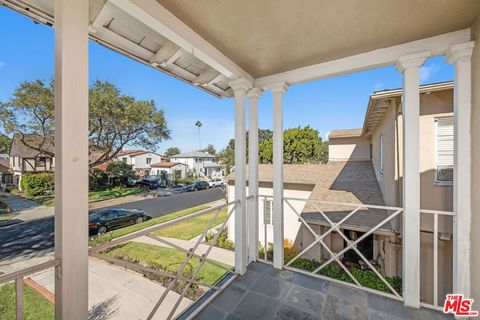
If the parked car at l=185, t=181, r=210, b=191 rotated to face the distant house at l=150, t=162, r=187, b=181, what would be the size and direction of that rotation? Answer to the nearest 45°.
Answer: approximately 90° to its right

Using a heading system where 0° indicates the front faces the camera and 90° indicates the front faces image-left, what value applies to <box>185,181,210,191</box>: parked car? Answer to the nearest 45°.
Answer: approximately 45°

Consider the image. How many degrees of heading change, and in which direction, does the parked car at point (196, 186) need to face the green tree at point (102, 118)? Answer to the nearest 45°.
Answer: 0° — it already faces it

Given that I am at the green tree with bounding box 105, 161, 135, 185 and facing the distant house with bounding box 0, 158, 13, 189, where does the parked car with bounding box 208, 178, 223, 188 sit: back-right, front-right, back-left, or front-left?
back-left

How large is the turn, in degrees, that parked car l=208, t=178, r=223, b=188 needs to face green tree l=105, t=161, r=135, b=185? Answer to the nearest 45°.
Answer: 0° — it already faces it

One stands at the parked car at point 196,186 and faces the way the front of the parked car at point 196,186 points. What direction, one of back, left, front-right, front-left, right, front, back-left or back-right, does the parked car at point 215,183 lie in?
back

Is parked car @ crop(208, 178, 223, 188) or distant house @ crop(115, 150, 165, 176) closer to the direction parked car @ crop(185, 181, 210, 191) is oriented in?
the distant house
